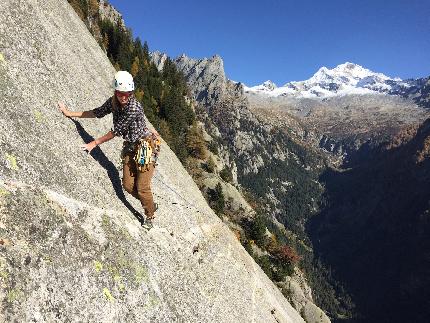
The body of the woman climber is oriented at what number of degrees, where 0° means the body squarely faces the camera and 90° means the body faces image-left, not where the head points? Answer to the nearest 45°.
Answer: approximately 45°

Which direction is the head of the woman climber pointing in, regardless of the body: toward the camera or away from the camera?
toward the camera
